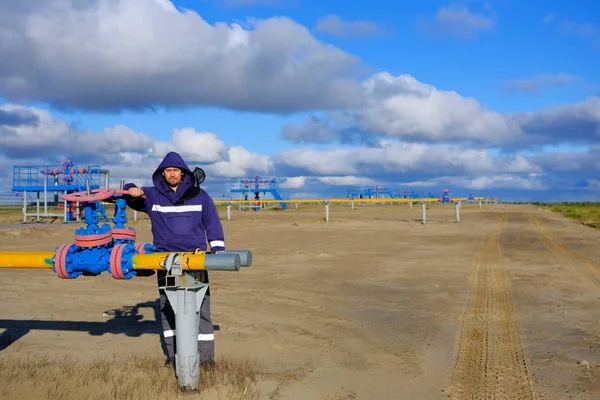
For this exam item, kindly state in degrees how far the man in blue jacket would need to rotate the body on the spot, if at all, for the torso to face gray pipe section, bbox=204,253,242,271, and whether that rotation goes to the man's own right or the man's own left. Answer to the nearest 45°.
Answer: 0° — they already face it

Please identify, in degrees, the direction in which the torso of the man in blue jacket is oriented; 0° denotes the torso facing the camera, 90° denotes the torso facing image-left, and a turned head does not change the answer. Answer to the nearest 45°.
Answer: approximately 0°

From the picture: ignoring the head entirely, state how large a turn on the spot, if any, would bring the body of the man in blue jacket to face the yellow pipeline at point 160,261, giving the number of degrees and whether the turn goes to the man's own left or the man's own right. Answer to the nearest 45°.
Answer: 0° — they already face it

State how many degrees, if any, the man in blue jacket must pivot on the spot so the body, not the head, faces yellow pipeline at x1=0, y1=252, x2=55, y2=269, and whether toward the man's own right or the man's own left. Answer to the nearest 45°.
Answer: approximately 90° to the man's own right
